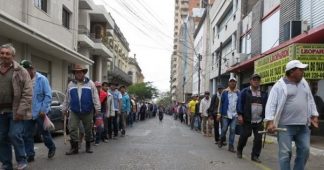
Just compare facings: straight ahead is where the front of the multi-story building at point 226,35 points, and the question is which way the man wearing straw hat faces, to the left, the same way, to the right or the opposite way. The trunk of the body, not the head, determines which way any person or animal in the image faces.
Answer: to the left

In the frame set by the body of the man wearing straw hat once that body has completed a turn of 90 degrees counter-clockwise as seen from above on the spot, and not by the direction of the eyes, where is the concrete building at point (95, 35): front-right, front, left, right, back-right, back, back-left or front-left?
left

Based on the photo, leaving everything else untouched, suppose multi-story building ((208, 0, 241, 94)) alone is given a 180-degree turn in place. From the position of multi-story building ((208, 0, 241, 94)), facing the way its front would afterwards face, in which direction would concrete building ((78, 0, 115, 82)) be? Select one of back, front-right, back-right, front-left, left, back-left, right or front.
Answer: back

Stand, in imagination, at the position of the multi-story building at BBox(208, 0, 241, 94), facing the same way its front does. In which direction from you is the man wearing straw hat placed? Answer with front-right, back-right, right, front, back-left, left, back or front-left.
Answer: left

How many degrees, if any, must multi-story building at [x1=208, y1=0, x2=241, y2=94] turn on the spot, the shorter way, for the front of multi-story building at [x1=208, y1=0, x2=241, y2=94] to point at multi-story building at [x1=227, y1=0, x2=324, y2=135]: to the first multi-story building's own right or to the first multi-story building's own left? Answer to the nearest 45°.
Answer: approximately 90° to the first multi-story building's own left

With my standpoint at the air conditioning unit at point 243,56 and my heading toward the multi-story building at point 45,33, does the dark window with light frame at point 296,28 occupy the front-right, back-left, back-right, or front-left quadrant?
front-left

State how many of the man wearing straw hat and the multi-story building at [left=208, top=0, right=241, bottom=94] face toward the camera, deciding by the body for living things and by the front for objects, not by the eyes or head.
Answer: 1

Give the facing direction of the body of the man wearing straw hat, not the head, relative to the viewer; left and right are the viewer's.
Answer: facing the viewer

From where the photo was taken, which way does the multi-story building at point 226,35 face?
to the viewer's left

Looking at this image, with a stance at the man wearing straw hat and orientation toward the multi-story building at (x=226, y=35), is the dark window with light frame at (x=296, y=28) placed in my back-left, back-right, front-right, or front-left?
front-right

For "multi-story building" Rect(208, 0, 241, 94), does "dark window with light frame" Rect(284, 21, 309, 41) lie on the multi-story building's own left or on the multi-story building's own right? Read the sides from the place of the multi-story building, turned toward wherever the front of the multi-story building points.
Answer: on the multi-story building's own left
